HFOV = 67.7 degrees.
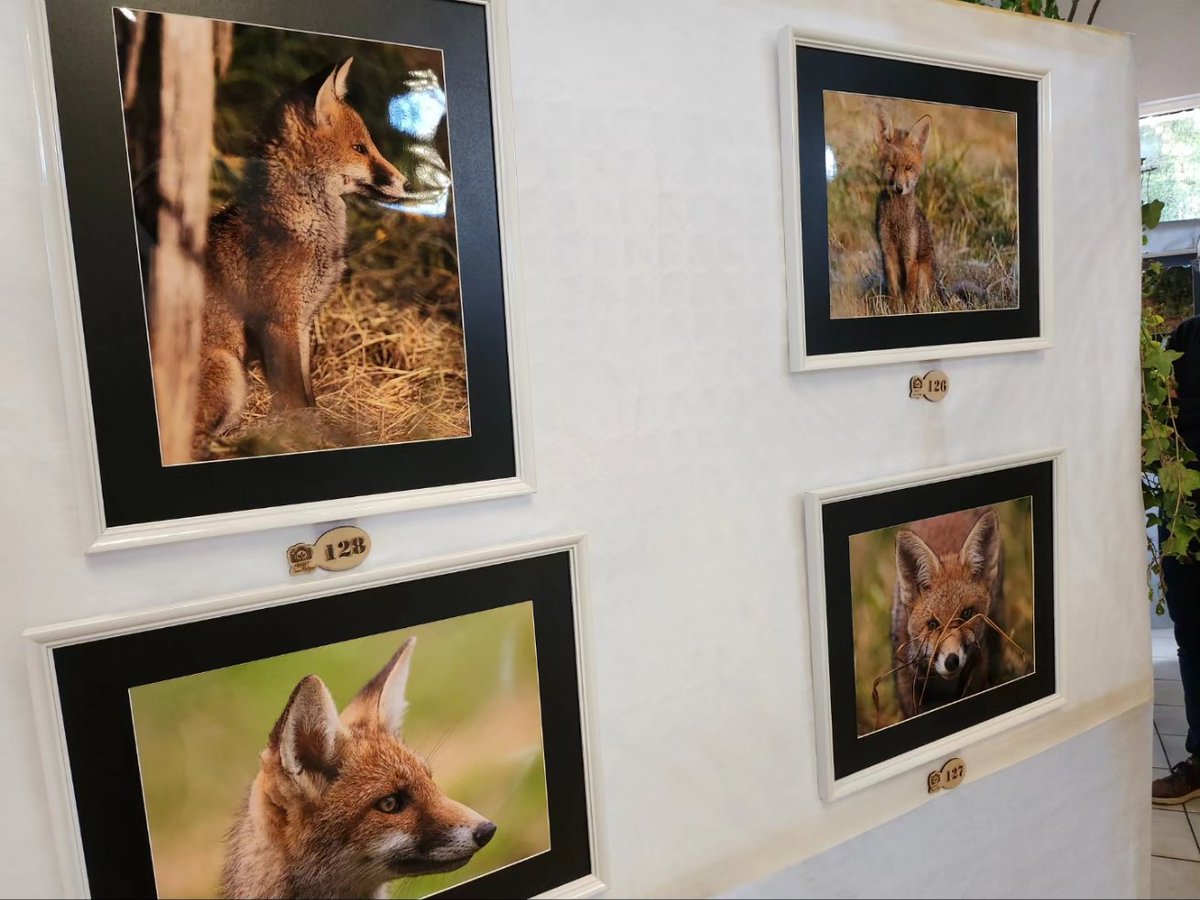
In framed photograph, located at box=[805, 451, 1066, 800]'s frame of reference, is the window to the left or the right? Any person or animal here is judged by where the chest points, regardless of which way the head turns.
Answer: on its left

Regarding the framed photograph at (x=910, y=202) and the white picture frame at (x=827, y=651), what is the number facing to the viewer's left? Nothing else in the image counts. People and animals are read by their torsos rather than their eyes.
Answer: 0

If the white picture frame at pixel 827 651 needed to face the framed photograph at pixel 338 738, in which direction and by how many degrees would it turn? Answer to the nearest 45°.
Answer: approximately 90° to its right

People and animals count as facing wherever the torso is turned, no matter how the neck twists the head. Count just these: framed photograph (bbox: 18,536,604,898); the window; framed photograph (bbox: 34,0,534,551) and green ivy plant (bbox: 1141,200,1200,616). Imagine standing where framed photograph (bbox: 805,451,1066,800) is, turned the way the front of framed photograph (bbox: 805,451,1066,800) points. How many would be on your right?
2

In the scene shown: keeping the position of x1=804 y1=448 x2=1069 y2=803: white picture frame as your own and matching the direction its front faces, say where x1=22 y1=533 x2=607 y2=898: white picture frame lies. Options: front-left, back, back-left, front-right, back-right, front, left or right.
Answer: right

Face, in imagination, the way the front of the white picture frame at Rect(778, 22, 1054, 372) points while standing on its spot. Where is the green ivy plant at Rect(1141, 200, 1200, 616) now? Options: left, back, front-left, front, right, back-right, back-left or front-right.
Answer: left

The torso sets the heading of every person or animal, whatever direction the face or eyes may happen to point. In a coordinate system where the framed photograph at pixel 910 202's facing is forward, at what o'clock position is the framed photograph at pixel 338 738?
the framed photograph at pixel 338 738 is roughly at 3 o'clock from the framed photograph at pixel 910 202.

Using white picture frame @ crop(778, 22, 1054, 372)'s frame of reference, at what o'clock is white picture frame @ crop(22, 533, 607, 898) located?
white picture frame @ crop(22, 533, 607, 898) is roughly at 3 o'clock from white picture frame @ crop(778, 22, 1054, 372).

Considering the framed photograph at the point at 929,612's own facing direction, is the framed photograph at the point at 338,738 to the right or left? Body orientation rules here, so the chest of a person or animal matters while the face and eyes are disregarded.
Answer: on its right

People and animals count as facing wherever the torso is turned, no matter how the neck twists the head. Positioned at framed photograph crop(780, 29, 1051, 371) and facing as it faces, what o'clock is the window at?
The window is roughly at 8 o'clock from the framed photograph.

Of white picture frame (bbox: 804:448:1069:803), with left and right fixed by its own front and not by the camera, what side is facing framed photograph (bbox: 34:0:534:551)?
right
